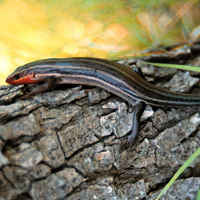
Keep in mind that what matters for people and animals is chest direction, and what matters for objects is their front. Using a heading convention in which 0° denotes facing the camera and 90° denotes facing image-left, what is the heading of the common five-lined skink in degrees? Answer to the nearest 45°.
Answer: approximately 90°
